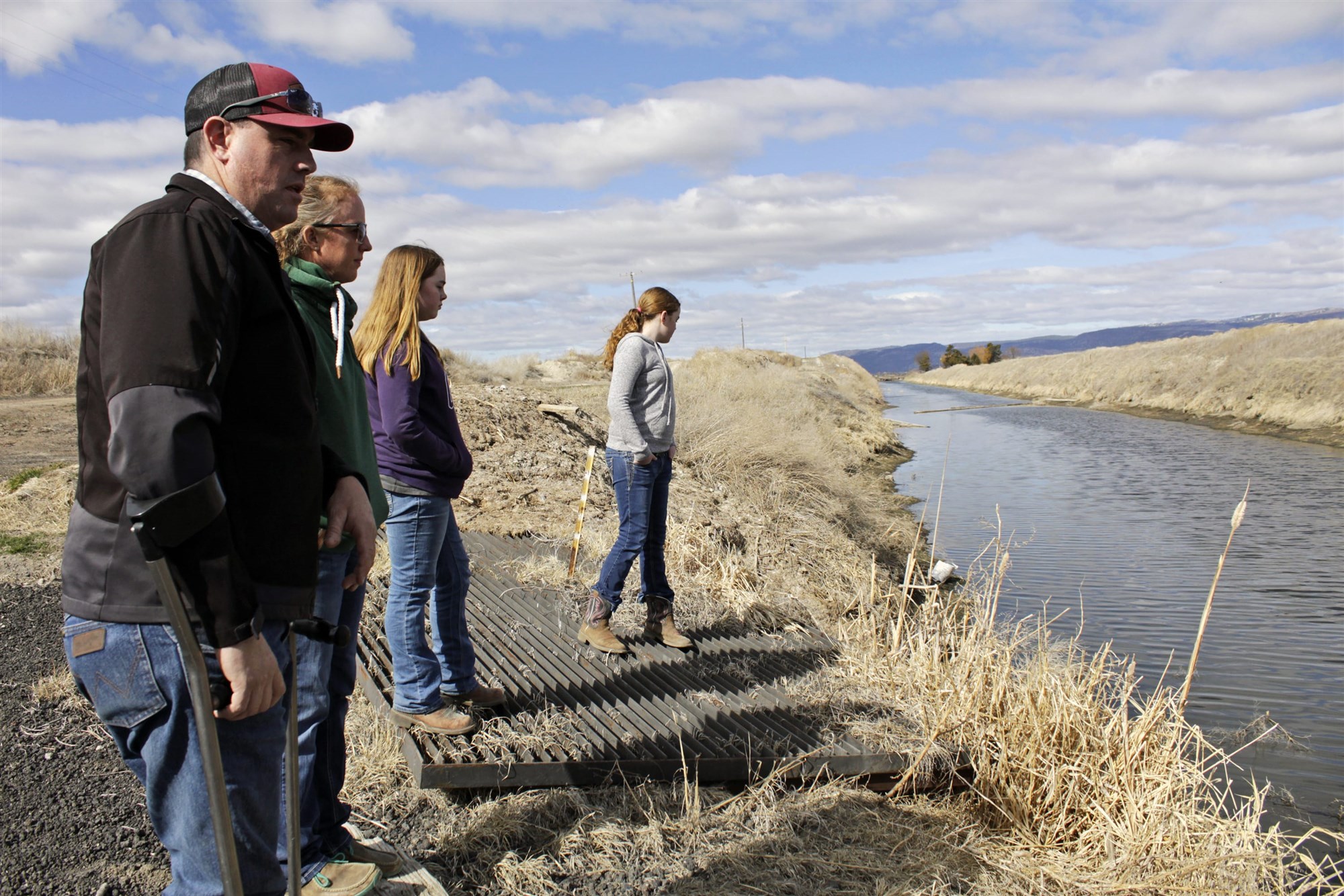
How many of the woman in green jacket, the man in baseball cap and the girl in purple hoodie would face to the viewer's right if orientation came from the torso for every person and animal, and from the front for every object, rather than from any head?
3

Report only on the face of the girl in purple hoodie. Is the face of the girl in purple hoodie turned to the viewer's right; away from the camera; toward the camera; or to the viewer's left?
to the viewer's right

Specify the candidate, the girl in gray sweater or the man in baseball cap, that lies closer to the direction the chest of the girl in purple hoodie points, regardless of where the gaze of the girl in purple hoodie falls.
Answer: the girl in gray sweater

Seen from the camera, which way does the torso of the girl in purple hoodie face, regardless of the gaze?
to the viewer's right

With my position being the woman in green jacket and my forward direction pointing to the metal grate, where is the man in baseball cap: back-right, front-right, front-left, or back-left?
back-right

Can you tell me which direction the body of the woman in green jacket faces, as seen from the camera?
to the viewer's right

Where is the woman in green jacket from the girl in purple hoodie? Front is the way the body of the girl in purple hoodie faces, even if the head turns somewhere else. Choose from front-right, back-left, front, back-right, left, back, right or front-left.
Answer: right

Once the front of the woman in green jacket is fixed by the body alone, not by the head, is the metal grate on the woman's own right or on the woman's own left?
on the woman's own left

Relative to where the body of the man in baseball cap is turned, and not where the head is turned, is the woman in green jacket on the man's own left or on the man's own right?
on the man's own left

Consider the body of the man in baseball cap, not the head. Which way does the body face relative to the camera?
to the viewer's right

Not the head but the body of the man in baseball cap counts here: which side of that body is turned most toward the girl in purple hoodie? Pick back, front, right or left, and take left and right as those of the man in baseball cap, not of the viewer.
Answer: left

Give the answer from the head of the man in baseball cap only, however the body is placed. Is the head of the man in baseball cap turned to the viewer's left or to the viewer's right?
to the viewer's right

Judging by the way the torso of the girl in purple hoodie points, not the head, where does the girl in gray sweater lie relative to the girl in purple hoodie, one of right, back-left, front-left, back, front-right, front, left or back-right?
front-left

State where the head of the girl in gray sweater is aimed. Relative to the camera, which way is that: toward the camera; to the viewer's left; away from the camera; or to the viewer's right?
to the viewer's right
